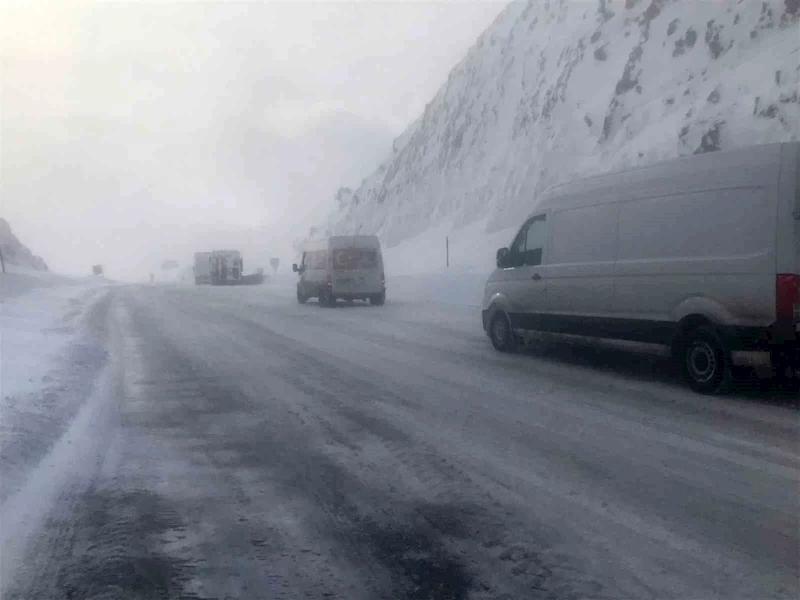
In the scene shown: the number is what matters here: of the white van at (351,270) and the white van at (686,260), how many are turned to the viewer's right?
0

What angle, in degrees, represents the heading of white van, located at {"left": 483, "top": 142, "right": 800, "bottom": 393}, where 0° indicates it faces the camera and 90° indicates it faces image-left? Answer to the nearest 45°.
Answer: approximately 135°

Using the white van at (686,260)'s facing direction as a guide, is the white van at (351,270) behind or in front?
in front
